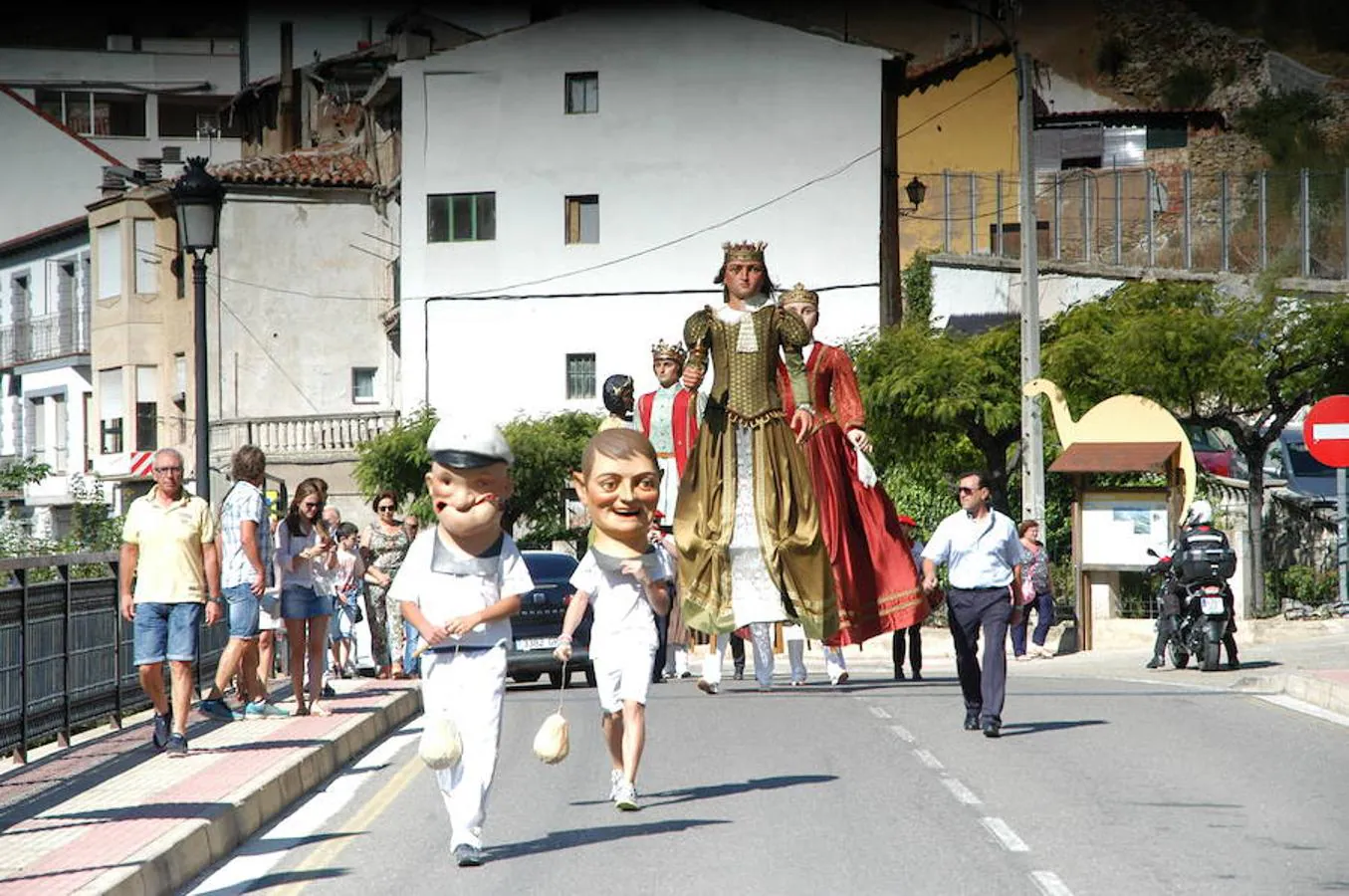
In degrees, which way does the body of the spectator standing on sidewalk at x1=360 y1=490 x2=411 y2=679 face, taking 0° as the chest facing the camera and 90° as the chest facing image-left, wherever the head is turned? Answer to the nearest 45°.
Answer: approximately 0°

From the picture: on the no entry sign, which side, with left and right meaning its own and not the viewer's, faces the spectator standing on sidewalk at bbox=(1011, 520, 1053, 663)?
right

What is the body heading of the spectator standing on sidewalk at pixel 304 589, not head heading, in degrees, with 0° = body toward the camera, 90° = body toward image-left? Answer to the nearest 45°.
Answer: approximately 315°

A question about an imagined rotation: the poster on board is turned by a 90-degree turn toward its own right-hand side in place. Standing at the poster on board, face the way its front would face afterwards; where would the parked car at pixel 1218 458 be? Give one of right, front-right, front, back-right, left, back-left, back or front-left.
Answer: right

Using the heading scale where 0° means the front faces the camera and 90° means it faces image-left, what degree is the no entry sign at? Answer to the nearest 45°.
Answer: approximately 0°

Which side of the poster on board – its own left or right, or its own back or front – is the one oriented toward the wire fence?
back
